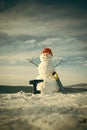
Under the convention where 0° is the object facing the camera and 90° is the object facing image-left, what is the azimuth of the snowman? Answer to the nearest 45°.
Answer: approximately 0°
